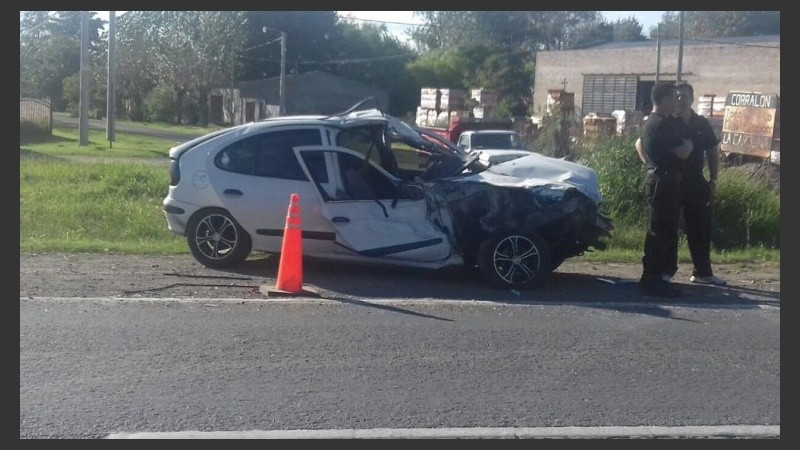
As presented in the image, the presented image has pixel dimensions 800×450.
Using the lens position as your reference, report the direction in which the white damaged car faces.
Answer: facing to the right of the viewer

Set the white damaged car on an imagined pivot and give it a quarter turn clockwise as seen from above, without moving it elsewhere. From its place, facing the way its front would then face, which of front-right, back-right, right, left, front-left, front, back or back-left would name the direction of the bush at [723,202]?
back-left

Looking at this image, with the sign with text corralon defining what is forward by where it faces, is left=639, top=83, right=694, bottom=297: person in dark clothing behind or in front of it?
in front

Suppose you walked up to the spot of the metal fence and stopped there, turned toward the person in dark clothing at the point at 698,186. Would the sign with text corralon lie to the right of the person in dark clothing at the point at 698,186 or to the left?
left

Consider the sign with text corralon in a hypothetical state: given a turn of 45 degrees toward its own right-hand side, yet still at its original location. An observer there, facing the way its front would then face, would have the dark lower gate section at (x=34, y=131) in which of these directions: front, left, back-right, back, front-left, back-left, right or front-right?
front-right

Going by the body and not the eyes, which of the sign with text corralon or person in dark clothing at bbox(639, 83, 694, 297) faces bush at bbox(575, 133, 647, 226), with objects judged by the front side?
the sign with text corralon

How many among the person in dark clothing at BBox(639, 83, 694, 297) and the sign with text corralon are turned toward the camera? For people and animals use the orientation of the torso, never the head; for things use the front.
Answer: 1

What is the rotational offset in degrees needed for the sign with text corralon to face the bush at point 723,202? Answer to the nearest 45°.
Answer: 0° — it already faces it
